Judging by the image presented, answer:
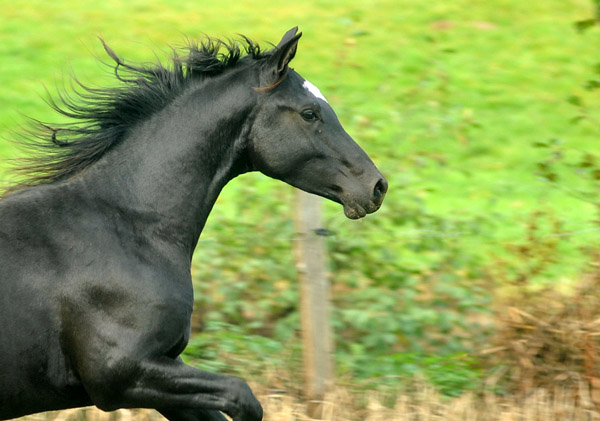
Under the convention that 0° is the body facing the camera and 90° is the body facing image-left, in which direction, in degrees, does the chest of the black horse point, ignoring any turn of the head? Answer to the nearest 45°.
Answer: approximately 270°
